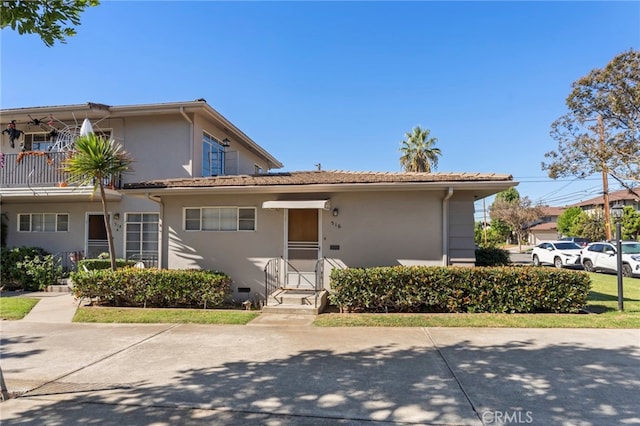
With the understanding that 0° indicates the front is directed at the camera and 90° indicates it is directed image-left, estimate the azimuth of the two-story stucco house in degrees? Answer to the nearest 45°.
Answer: approximately 0°

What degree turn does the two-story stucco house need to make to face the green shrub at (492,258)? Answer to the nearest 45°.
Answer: approximately 90° to its left

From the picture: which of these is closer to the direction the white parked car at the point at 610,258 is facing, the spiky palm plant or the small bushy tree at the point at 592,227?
the spiky palm plant

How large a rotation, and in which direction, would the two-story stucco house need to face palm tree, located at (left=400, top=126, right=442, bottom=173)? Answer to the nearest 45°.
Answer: approximately 135° to its left
